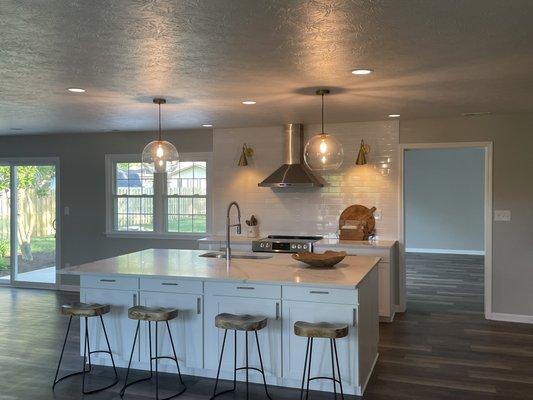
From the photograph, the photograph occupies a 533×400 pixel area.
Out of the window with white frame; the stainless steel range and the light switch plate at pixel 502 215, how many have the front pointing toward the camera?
3

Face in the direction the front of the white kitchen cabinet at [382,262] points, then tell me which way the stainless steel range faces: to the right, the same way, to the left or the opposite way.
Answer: the same way

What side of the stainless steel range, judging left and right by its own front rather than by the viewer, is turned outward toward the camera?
front

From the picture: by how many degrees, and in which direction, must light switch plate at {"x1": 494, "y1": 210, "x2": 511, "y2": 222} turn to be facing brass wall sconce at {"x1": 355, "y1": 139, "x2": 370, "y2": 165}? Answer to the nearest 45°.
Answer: approximately 90° to its right

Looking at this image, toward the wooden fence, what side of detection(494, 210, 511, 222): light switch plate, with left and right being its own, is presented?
right

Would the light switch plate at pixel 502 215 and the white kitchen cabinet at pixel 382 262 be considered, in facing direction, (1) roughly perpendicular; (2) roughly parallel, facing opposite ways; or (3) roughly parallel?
roughly parallel

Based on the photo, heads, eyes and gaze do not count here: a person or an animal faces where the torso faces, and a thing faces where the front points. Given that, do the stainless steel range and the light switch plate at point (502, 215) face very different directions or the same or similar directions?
same or similar directions

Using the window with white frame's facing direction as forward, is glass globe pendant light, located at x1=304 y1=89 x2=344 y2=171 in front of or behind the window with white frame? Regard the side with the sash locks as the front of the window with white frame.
in front

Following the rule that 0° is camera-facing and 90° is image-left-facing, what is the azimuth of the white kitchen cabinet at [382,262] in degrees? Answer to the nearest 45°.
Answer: approximately 0°

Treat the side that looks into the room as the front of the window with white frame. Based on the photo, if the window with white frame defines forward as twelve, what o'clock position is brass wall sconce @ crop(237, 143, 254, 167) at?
The brass wall sconce is roughly at 10 o'clock from the window with white frame.

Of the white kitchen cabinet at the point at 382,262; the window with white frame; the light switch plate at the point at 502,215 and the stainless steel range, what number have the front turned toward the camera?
4

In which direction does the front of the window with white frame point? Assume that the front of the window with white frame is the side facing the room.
toward the camera

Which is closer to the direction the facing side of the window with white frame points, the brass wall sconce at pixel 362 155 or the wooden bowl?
the wooden bowl
